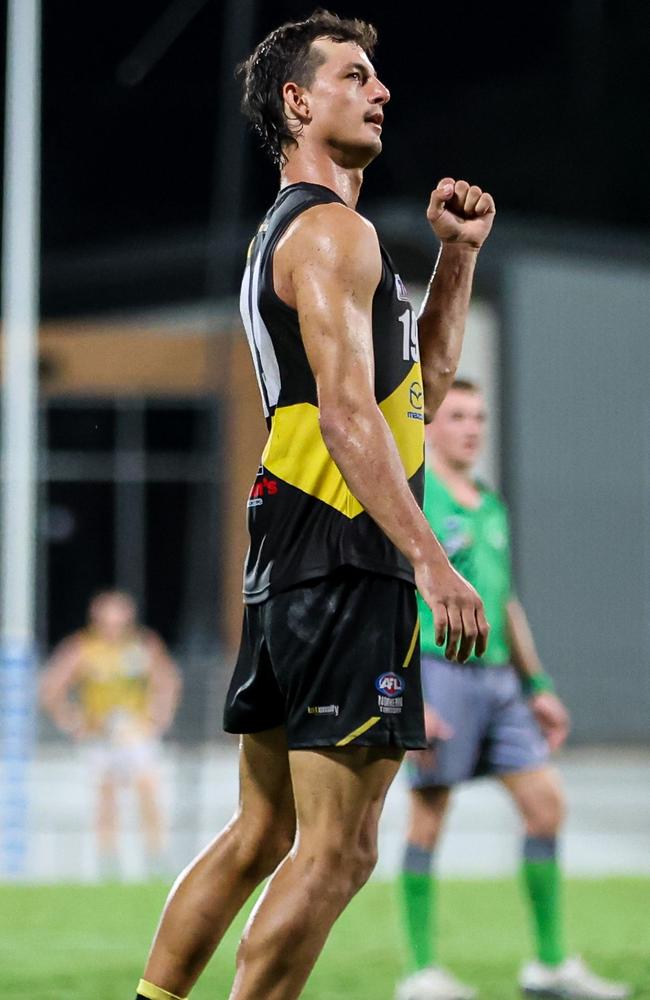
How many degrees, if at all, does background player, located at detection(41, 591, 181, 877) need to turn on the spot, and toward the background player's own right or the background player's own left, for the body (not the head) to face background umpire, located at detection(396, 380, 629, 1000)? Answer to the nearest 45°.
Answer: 0° — they already face them

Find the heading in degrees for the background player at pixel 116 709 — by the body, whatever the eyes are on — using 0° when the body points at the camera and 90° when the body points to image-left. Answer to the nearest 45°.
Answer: approximately 0°

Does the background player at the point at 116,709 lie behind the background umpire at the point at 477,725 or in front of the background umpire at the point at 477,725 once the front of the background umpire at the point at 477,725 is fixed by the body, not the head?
behind

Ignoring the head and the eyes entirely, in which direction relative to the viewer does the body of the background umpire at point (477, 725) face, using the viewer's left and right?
facing the viewer and to the right of the viewer

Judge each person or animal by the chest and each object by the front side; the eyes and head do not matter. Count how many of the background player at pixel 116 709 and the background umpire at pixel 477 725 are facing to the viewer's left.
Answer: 0
